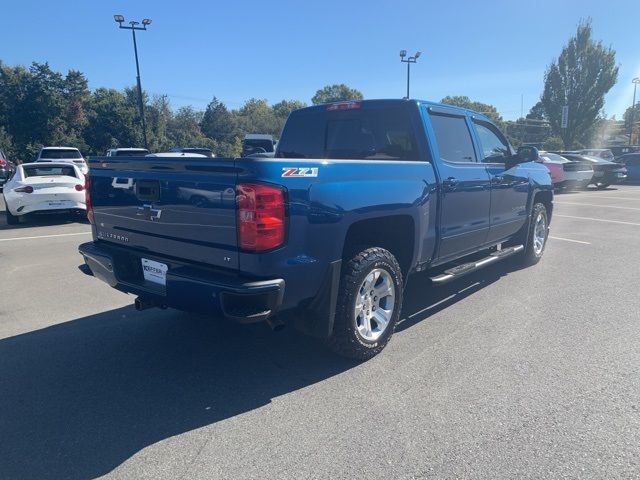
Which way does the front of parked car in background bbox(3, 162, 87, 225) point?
away from the camera

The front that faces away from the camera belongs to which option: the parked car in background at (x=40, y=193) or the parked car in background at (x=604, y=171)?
the parked car in background at (x=40, y=193)

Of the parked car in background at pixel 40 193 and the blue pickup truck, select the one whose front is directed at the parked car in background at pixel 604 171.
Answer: the blue pickup truck

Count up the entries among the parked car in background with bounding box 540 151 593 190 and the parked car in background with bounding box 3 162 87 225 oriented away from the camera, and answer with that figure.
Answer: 1

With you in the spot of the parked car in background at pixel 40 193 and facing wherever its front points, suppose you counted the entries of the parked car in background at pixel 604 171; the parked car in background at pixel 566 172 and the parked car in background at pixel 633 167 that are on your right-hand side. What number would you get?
3

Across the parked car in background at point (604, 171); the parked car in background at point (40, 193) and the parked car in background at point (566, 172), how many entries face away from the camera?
1

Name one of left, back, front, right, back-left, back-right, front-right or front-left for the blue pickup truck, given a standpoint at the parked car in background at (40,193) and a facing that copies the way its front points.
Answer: back

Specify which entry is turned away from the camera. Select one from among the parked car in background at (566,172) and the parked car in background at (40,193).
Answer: the parked car in background at (40,193)

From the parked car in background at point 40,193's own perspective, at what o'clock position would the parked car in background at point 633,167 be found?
the parked car in background at point 633,167 is roughly at 3 o'clock from the parked car in background at point 40,193.

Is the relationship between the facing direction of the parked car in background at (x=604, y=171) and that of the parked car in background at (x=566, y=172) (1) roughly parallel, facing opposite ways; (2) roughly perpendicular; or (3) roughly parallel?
roughly parallel

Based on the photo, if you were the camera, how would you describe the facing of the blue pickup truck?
facing away from the viewer and to the right of the viewer
